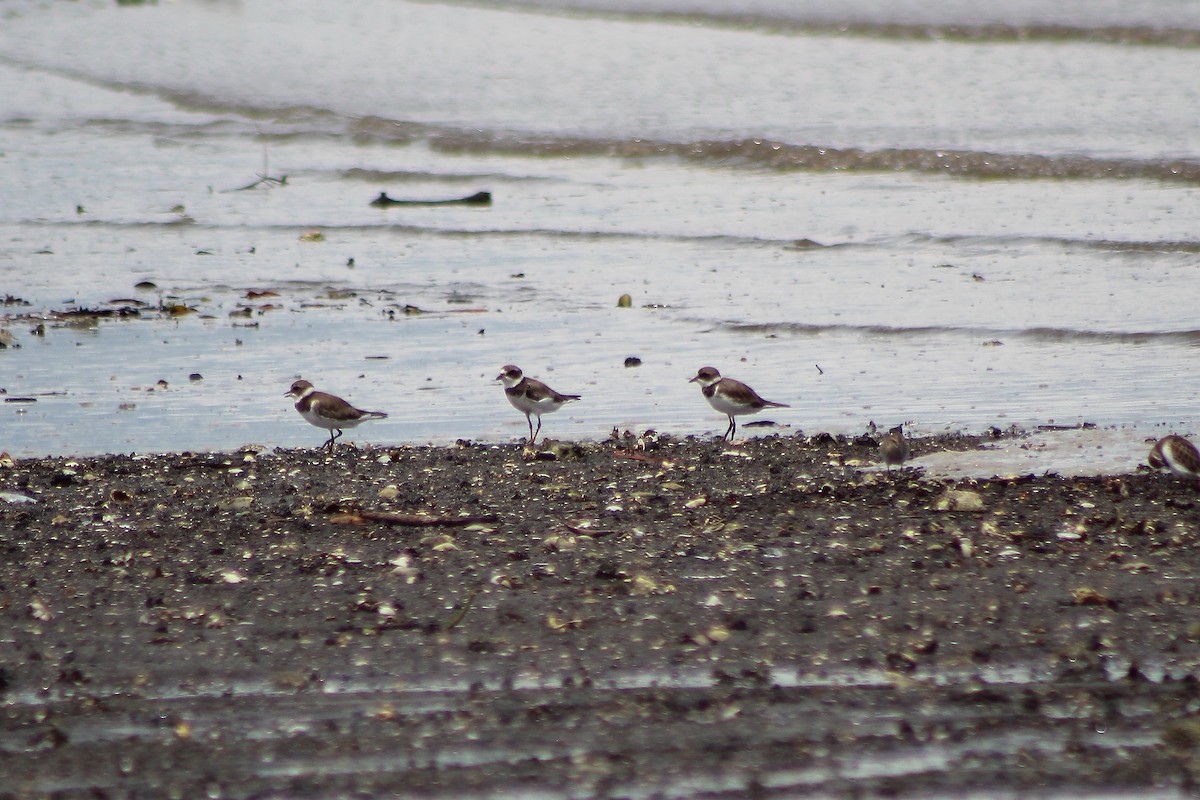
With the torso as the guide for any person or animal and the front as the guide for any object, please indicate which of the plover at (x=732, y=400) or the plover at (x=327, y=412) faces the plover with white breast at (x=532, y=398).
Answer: the plover at (x=732, y=400)

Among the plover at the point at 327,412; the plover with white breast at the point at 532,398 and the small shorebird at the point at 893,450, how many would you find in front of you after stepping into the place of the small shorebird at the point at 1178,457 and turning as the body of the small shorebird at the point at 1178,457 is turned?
3

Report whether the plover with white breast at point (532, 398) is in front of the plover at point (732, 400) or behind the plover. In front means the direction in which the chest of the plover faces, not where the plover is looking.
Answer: in front

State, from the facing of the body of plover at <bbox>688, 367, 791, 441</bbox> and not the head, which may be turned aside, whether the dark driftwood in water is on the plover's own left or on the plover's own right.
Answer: on the plover's own right

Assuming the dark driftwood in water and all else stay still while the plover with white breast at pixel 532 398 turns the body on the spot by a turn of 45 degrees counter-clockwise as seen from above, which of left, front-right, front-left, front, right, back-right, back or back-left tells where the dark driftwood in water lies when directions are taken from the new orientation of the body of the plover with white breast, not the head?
back-right

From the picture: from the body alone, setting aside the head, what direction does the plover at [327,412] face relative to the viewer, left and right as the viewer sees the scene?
facing to the left of the viewer

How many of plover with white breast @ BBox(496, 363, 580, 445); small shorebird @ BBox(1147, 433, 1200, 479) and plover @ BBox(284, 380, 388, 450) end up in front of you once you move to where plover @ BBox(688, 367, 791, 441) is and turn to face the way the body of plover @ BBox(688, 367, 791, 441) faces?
2

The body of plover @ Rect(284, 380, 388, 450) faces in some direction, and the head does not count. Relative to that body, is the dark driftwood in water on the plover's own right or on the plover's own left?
on the plover's own right

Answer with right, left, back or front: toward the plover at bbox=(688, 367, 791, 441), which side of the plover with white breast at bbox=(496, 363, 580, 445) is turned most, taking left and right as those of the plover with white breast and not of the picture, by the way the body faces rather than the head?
back

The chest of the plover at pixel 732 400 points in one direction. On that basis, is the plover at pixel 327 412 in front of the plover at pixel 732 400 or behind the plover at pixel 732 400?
in front

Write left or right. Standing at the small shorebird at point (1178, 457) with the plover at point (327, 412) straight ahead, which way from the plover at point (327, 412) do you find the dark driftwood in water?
right

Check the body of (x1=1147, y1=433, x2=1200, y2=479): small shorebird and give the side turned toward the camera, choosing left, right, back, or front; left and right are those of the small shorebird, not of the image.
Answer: left

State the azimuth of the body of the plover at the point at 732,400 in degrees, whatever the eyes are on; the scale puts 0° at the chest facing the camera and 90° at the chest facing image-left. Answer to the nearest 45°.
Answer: approximately 90°

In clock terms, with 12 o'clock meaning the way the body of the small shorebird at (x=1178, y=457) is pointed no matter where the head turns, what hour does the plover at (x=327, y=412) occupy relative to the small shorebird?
The plover is roughly at 12 o'clock from the small shorebird.

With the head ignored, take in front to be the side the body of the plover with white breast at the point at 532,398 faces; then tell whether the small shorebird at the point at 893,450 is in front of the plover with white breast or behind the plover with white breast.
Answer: behind
